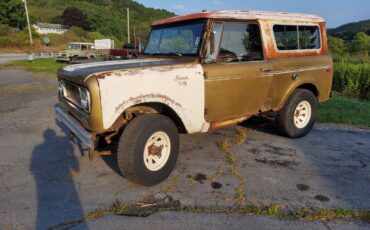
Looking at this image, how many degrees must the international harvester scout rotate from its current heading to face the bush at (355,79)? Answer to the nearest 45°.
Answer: approximately 180°

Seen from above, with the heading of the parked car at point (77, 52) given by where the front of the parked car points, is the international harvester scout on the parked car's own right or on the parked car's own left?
on the parked car's own left

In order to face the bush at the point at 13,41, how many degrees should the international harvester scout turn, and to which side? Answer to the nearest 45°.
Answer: approximately 90° to its right

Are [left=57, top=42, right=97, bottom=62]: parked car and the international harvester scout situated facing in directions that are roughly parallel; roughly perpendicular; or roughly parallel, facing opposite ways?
roughly parallel

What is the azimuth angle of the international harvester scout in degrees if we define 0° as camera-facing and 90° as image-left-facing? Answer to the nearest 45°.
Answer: approximately 45°

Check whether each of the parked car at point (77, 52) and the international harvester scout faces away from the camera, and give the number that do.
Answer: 0

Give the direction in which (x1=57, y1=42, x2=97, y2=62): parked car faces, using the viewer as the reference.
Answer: facing the viewer and to the left of the viewer
